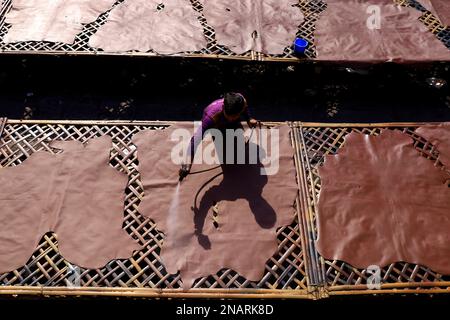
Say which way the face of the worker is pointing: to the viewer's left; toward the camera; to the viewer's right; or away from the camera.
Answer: toward the camera

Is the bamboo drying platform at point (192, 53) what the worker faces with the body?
no

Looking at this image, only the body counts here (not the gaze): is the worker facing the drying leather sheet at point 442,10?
no

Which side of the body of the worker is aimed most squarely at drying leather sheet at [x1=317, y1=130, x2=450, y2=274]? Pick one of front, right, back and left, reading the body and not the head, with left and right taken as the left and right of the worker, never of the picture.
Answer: left

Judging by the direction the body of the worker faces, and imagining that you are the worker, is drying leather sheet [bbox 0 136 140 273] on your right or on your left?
on your right

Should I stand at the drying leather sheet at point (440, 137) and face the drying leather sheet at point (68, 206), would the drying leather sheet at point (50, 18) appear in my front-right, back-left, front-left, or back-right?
front-right

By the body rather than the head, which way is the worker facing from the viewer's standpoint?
toward the camera

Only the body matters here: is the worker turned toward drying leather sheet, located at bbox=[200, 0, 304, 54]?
no

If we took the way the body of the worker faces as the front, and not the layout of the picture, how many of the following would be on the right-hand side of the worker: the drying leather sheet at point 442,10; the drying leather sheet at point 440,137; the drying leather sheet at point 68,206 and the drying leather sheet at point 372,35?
1
